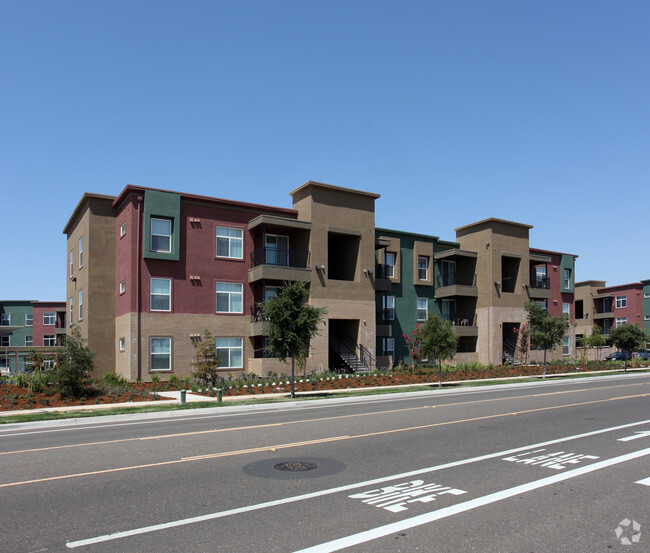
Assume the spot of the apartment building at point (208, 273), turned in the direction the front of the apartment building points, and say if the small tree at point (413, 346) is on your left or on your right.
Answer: on your left

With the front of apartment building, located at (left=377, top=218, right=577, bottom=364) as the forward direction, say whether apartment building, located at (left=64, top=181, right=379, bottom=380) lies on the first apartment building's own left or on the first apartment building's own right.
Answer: on the first apartment building's own right

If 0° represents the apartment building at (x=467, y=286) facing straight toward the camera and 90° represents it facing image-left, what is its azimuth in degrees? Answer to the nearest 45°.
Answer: approximately 315°

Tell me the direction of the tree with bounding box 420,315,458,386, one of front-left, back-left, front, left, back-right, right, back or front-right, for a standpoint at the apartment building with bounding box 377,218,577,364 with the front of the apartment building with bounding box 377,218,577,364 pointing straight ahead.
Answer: front-right

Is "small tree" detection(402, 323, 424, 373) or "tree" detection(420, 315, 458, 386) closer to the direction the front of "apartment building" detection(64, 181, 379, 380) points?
the tree

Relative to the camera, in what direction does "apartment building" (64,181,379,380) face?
facing the viewer and to the right of the viewer

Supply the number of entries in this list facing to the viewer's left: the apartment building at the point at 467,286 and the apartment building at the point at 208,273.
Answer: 0

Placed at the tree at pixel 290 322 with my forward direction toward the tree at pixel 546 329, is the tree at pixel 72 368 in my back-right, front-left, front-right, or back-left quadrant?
back-left
